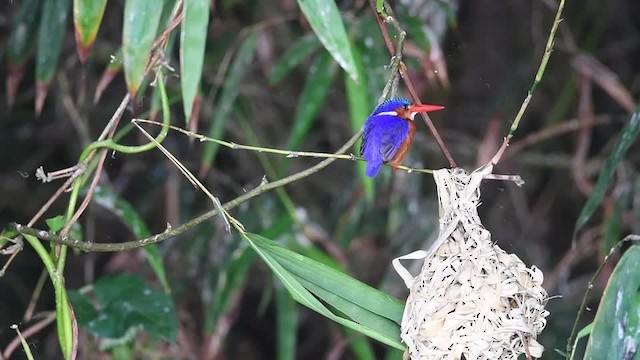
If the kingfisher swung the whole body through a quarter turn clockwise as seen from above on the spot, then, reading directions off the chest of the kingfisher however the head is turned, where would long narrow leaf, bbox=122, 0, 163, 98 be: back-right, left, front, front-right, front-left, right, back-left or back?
back-right

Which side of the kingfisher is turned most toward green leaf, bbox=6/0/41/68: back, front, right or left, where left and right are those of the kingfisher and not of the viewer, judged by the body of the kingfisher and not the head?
left

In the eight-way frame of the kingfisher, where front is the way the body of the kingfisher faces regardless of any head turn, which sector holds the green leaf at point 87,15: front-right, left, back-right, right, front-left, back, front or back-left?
back-left

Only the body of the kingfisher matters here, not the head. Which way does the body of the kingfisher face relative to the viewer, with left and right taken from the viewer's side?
facing away from the viewer and to the right of the viewer

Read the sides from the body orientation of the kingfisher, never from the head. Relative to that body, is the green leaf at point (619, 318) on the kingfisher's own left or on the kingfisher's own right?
on the kingfisher's own right

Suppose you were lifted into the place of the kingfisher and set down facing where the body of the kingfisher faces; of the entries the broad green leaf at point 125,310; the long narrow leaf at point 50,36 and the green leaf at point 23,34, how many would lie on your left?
3

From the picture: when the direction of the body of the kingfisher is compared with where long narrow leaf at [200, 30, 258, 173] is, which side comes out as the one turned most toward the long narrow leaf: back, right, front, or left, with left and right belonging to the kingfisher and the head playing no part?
left
